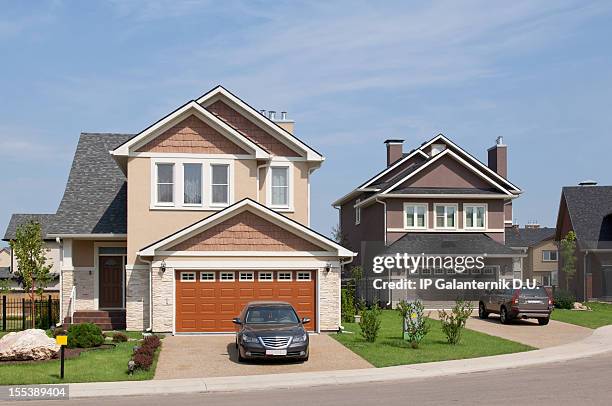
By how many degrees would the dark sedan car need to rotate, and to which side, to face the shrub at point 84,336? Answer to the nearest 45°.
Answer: approximately 135° to its right

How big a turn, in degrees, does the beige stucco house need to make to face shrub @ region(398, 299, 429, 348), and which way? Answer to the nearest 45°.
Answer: approximately 45° to its left

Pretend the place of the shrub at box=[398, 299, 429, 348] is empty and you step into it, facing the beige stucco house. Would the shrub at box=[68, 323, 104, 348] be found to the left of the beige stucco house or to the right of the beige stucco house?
left

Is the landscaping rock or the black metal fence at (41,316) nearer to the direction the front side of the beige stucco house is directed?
the landscaping rock

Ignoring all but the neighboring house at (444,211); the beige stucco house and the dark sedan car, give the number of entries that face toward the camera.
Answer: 3

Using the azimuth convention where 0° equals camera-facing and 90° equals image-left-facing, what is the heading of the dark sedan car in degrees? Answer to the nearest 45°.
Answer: approximately 0°

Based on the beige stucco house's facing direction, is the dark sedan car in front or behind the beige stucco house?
in front

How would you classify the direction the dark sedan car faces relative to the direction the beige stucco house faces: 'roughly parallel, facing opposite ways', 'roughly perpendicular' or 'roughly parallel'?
roughly parallel

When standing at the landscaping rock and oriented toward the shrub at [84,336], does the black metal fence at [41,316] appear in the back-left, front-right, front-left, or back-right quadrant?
front-left

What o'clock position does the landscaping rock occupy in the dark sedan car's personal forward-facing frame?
The landscaping rock is roughly at 3 o'clock from the dark sedan car.

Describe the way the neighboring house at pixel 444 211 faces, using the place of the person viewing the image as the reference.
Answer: facing the viewer

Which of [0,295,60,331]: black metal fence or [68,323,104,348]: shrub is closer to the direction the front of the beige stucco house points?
the shrub

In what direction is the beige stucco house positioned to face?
toward the camera
